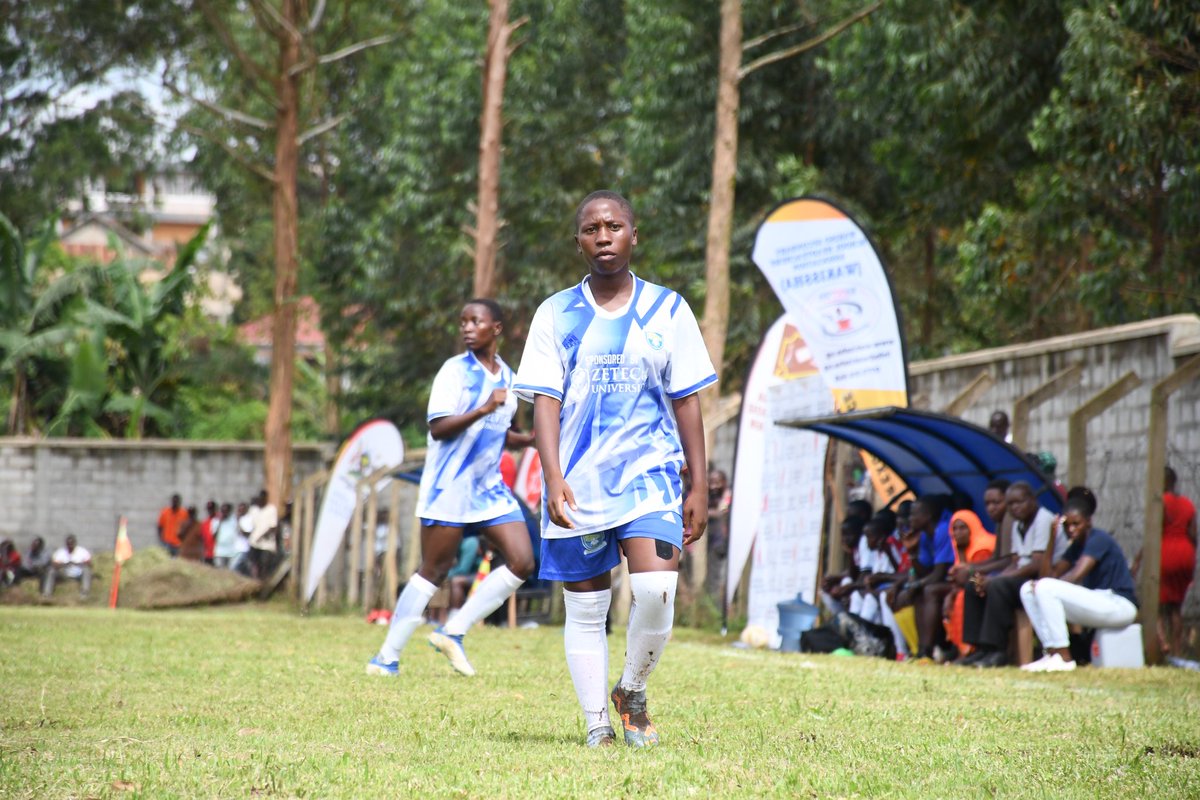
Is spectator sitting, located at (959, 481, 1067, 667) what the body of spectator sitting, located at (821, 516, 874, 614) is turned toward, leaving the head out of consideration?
no

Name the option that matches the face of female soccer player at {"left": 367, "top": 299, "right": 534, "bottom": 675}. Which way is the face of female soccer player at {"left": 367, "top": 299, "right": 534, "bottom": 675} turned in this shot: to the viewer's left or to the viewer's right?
to the viewer's left

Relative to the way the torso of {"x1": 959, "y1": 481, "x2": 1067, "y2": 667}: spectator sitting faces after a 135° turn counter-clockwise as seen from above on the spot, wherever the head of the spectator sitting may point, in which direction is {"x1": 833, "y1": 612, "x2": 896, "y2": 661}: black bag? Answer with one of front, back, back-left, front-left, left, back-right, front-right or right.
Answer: back-left

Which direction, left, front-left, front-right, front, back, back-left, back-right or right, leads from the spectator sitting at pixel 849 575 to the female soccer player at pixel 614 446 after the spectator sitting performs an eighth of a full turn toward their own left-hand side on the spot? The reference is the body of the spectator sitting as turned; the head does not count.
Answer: front

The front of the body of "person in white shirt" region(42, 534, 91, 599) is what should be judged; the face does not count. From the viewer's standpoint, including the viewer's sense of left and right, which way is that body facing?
facing the viewer

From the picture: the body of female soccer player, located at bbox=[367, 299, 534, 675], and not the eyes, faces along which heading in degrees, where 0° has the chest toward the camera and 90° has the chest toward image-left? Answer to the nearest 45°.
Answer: approximately 315°

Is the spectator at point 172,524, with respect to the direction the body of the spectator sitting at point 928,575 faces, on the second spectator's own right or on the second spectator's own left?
on the second spectator's own right

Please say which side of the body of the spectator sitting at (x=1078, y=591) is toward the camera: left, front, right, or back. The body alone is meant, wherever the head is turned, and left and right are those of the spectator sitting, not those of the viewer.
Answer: left

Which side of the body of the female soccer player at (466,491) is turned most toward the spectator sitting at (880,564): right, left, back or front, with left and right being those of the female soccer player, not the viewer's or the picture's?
left

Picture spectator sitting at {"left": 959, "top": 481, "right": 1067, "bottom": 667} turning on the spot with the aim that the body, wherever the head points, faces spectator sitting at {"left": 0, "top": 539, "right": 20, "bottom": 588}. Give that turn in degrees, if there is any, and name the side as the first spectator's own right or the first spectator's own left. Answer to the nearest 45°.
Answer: approximately 90° to the first spectator's own right

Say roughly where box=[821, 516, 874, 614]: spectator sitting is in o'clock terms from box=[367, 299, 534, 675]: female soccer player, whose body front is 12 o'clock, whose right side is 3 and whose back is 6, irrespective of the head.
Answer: The spectator sitting is roughly at 9 o'clock from the female soccer player.

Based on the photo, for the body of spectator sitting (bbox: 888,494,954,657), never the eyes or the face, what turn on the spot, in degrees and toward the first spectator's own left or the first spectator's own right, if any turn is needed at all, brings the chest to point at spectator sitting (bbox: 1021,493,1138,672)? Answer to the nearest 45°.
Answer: approximately 90° to the first spectator's own left

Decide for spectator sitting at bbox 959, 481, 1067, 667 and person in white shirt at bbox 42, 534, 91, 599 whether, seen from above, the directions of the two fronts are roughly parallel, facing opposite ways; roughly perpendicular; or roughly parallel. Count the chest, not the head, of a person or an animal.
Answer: roughly perpendicular

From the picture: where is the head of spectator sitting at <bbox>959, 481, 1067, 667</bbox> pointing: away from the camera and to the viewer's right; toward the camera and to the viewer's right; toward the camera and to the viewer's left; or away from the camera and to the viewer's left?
toward the camera and to the viewer's left

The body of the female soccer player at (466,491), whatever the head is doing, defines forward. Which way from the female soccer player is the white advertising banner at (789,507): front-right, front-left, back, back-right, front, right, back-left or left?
left

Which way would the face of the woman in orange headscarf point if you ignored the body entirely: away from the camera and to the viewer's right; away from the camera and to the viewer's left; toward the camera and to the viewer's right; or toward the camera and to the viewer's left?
toward the camera and to the viewer's left

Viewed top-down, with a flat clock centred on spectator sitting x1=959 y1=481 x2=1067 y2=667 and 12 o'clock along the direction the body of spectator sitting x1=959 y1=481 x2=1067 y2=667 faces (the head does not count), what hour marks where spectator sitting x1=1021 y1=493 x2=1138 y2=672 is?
spectator sitting x1=1021 y1=493 x2=1138 y2=672 is roughly at 9 o'clock from spectator sitting x1=959 y1=481 x2=1067 y2=667.

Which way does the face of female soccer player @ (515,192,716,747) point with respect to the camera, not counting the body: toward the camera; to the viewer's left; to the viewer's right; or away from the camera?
toward the camera

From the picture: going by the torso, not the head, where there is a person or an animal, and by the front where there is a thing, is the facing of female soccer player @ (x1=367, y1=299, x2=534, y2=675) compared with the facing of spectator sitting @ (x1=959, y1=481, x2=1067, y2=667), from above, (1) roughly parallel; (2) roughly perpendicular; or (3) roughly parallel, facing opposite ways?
roughly perpendicular

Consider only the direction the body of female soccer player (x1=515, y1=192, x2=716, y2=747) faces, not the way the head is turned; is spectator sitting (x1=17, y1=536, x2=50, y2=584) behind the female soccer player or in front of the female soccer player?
behind

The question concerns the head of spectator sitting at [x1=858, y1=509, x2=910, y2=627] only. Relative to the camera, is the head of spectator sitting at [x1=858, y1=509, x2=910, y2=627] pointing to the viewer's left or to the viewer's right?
to the viewer's left
